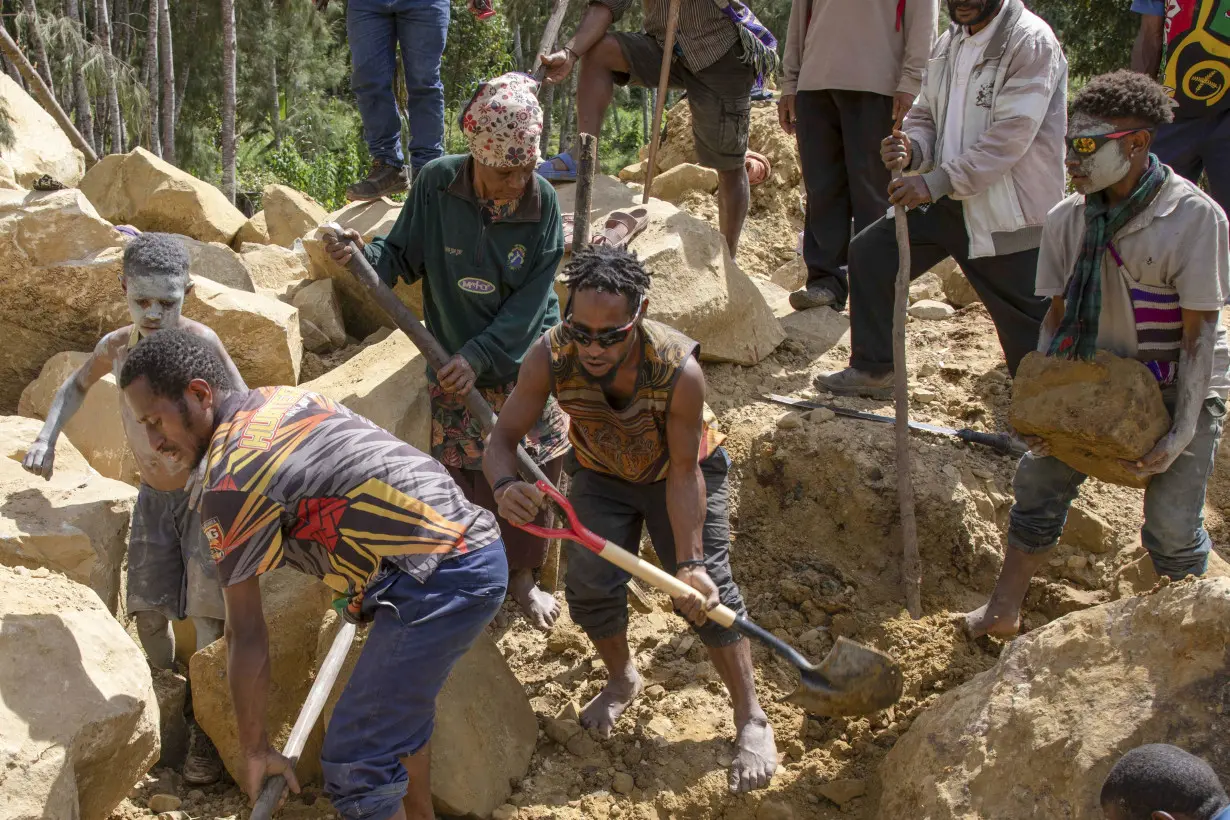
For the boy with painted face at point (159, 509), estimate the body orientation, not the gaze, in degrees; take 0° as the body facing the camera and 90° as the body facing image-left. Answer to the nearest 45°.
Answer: approximately 0°

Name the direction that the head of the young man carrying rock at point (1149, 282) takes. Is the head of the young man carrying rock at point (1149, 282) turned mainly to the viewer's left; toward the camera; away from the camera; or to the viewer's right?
to the viewer's left

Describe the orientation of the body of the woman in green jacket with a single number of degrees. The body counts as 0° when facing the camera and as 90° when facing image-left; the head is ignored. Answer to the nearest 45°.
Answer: approximately 0°

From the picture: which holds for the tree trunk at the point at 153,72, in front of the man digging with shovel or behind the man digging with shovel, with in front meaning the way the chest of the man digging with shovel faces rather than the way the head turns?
behind

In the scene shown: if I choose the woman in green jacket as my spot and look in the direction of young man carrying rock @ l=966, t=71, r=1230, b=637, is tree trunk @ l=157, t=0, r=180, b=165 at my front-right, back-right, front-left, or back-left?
back-left

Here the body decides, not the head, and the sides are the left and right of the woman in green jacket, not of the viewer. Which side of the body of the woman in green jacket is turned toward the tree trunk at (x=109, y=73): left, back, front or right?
back

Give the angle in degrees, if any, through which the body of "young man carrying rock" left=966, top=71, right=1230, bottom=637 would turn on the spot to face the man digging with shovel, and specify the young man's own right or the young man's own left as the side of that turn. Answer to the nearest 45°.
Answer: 0° — they already face them

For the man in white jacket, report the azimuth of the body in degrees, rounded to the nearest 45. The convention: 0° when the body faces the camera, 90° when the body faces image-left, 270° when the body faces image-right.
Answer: approximately 45°
